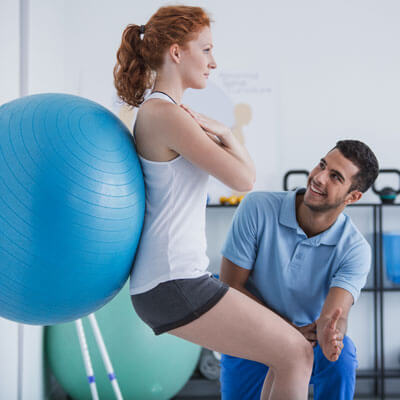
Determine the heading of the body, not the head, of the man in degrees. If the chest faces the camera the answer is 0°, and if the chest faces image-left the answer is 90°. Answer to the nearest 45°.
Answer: approximately 0°

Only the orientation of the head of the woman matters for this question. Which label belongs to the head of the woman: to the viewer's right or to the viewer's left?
to the viewer's right

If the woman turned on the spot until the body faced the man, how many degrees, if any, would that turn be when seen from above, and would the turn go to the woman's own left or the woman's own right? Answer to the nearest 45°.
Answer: approximately 45° to the woman's own left

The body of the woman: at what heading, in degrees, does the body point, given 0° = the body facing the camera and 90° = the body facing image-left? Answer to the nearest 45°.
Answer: approximately 270°

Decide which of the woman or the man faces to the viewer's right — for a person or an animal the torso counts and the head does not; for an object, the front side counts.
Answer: the woman

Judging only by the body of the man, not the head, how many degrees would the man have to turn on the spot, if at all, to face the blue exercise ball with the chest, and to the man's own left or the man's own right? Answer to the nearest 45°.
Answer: approximately 45° to the man's own right

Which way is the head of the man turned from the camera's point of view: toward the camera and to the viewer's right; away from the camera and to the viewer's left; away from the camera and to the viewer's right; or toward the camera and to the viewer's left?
toward the camera and to the viewer's left

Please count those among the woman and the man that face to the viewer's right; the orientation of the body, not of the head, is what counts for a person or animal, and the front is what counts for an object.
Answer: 1
